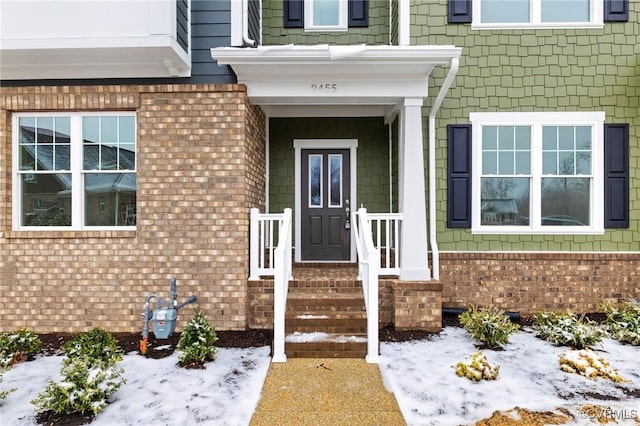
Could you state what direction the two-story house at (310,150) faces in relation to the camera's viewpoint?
facing the viewer

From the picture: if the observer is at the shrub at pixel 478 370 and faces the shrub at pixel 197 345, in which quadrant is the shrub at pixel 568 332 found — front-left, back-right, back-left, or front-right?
back-right

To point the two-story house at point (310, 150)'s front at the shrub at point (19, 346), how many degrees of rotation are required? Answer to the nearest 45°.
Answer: approximately 90° to its right

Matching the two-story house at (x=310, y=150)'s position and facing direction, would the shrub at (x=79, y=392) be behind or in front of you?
in front

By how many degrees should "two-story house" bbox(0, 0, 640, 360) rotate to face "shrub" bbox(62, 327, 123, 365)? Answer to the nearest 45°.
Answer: approximately 45° to its right

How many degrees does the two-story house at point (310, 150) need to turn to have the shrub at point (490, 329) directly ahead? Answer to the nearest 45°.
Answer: approximately 90° to its left
